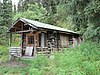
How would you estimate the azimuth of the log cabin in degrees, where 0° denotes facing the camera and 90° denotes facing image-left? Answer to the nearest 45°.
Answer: approximately 45°

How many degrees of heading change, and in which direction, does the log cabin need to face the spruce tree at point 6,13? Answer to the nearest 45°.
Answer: approximately 90° to its right
